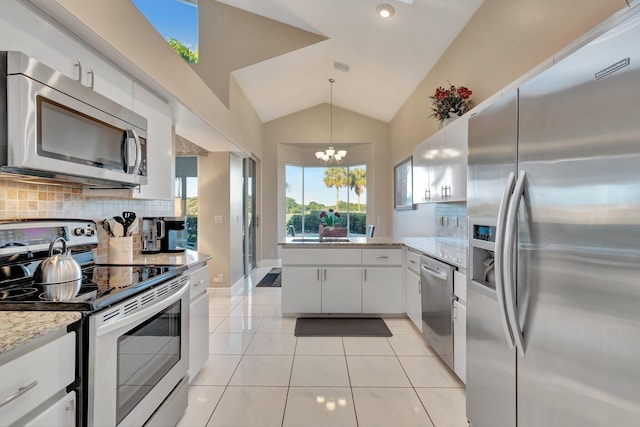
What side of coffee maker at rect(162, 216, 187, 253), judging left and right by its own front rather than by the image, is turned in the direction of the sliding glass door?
left

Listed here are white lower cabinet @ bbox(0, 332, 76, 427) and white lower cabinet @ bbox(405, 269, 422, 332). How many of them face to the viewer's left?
1

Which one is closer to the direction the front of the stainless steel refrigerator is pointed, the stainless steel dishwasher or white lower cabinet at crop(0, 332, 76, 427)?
the white lower cabinet

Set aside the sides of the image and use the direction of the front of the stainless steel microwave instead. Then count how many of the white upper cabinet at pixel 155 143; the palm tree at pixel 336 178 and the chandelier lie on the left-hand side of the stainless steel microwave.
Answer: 3

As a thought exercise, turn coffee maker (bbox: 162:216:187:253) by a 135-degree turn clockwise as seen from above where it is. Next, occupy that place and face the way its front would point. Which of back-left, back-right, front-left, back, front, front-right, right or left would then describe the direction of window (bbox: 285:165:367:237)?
back-right

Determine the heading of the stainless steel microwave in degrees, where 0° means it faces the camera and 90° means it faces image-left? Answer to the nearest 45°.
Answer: approximately 315°

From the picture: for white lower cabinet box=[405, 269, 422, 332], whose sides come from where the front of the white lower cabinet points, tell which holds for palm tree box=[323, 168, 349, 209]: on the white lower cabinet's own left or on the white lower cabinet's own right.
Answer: on the white lower cabinet's own right

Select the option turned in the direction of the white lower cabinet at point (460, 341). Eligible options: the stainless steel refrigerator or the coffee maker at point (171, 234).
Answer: the coffee maker

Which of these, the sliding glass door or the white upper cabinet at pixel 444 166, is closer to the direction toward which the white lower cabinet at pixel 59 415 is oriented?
the white upper cabinet

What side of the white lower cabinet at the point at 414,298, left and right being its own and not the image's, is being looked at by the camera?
left

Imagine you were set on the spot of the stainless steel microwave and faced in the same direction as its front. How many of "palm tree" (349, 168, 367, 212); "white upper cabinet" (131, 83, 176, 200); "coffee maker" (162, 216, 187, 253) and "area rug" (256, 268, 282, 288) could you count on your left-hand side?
4

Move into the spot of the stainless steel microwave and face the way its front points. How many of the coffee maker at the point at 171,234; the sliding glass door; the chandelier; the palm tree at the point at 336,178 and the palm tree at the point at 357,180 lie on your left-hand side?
5

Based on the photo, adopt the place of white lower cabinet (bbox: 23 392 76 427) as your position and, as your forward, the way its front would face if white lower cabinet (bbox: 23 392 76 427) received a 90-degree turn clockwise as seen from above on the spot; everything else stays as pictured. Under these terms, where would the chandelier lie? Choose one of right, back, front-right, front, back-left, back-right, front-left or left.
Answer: back

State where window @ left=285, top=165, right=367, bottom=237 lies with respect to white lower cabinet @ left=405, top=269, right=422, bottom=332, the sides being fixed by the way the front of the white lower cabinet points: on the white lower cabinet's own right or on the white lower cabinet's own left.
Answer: on the white lower cabinet's own right

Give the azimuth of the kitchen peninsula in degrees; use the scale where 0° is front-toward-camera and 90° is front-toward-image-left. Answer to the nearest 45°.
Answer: approximately 0°

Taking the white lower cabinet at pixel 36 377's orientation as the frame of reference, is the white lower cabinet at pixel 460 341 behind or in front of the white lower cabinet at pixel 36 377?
in front
